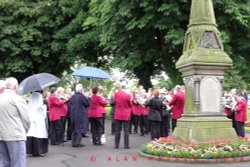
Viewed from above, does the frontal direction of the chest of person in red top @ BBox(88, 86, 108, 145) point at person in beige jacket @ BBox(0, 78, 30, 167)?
no

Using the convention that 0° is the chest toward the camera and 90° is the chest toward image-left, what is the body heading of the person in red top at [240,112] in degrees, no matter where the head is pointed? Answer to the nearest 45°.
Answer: approximately 90°

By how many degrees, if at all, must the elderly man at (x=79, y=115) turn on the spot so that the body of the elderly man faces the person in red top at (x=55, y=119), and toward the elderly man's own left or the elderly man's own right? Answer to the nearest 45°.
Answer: approximately 90° to the elderly man's own left

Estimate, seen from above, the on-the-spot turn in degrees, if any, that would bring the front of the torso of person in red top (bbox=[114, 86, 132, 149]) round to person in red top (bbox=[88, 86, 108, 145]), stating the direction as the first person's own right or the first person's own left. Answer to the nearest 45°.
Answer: approximately 45° to the first person's own left

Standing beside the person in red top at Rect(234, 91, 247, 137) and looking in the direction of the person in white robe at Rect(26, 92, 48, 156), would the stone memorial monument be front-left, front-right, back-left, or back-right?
front-left

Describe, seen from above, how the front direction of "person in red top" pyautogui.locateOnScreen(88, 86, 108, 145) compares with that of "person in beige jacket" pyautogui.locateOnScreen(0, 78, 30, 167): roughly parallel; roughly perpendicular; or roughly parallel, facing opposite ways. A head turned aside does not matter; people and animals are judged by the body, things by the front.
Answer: roughly parallel

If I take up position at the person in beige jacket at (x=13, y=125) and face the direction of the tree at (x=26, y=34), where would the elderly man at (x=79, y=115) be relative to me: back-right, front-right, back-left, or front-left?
front-right

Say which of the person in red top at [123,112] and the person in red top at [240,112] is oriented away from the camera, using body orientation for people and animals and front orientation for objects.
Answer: the person in red top at [123,112]

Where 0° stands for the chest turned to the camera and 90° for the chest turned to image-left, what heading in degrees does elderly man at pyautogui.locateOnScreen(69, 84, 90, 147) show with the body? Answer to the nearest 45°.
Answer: approximately 225°

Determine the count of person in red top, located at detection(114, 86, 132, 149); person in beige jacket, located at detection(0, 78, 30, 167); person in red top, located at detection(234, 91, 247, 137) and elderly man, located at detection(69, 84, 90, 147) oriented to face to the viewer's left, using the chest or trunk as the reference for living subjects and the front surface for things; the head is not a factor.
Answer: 1

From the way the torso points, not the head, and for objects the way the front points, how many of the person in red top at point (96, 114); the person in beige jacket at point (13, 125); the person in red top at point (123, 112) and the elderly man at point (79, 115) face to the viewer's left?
0

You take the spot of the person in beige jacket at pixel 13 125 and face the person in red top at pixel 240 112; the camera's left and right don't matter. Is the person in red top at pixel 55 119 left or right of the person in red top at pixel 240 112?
left

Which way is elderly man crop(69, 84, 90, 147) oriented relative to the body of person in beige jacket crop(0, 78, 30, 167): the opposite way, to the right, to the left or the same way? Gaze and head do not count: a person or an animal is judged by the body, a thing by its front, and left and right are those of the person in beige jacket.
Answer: the same way
